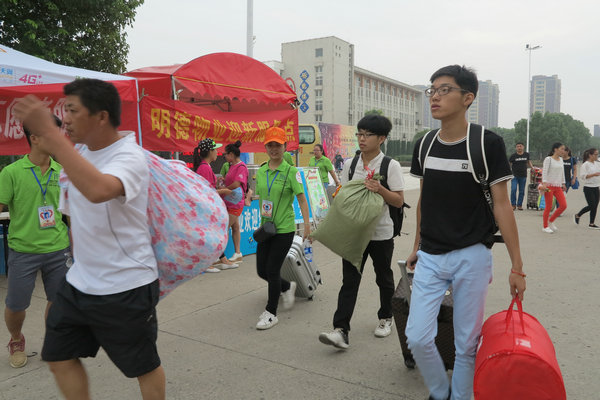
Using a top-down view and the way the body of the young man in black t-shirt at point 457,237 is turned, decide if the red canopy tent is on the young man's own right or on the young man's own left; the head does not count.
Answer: on the young man's own right

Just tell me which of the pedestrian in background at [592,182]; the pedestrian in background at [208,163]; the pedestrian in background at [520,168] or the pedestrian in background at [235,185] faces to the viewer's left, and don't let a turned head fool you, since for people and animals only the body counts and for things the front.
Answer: the pedestrian in background at [235,185]

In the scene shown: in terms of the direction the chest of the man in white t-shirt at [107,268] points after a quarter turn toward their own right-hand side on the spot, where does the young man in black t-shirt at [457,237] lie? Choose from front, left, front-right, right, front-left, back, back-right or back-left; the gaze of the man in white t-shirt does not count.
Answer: right

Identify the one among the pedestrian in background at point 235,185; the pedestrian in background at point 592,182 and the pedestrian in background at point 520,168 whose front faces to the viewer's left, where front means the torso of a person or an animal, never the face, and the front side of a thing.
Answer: the pedestrian in background at point 235,185

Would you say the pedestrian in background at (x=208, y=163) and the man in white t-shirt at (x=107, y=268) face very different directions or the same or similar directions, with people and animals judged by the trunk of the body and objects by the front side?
very different directions

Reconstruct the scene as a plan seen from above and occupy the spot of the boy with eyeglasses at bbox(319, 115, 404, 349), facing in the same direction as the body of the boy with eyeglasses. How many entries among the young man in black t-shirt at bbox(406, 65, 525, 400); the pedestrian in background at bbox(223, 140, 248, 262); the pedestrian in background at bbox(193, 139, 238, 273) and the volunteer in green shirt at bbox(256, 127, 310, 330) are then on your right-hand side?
3

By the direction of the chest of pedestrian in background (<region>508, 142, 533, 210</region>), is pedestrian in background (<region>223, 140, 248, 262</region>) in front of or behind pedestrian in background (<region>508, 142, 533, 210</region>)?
in front

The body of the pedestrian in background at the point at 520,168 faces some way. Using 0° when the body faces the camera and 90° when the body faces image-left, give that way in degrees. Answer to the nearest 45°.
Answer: approximately 0°

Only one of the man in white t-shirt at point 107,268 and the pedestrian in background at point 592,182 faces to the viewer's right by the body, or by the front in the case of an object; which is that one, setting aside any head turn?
the pedestrian in background

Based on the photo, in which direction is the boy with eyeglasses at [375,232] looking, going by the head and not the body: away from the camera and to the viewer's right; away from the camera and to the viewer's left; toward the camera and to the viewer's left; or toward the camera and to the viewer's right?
toward the camera and to the viewer's left

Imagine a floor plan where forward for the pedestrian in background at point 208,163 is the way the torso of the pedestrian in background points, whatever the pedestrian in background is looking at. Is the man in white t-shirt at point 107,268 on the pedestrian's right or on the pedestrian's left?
on the pedestrian's right
